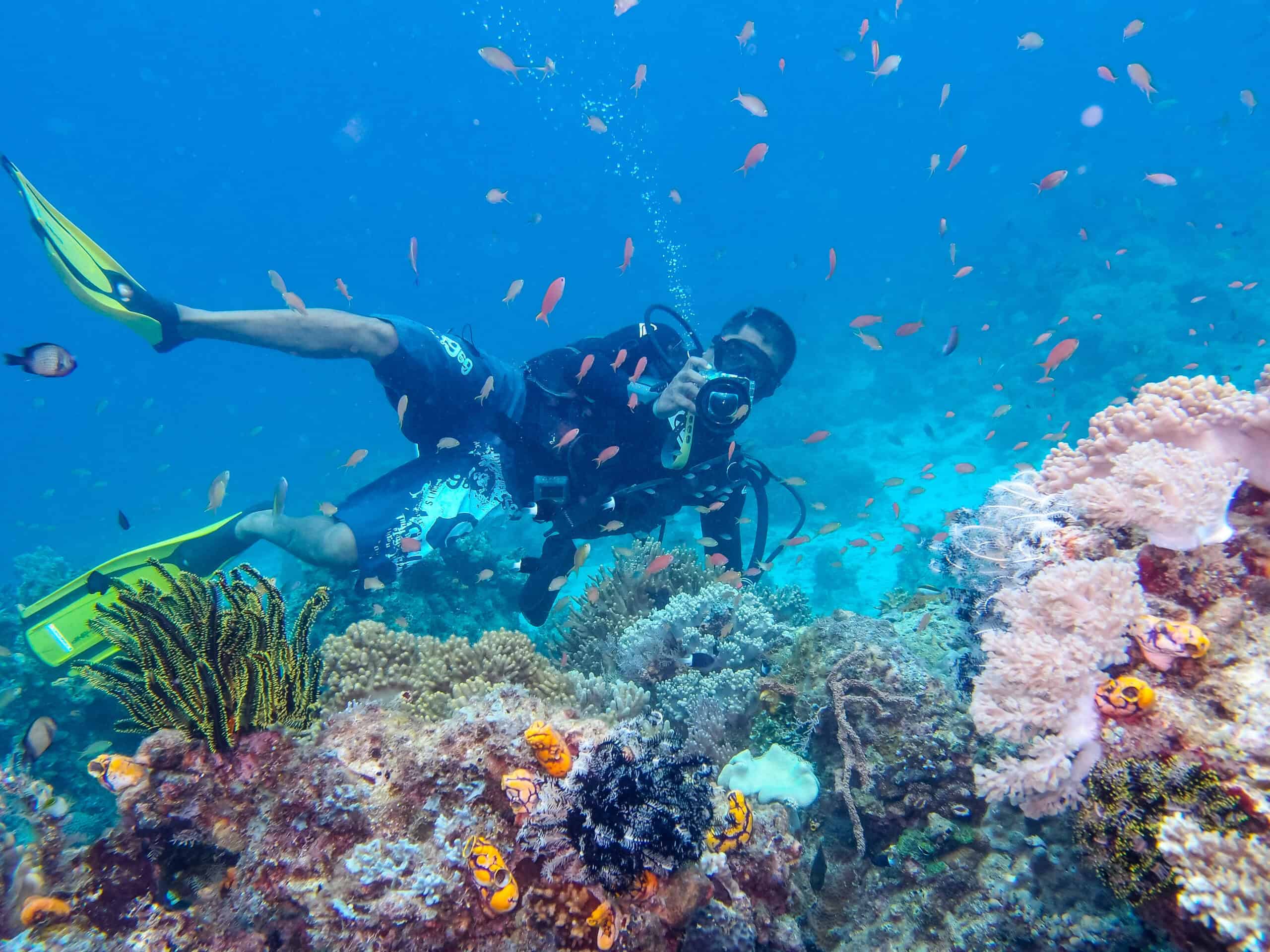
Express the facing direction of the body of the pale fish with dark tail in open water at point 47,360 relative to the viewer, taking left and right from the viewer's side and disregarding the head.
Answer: facing to the right of the viewer
